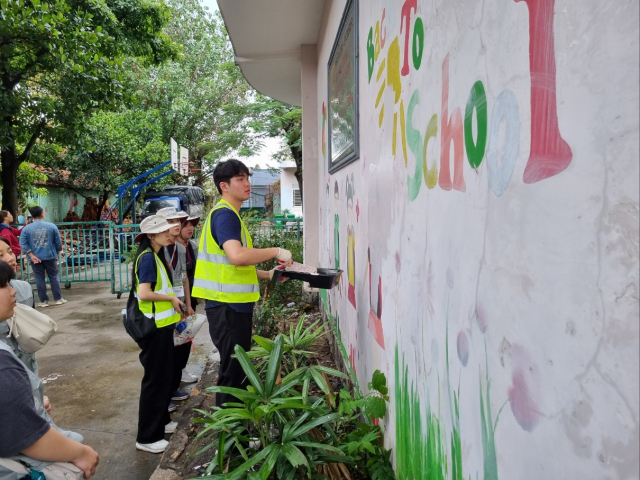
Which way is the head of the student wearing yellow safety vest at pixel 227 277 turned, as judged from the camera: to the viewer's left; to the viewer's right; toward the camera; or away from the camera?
to the viewer's right

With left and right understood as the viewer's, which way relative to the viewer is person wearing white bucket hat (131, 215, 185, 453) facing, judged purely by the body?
facing to the right of the viewer

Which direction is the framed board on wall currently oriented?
to the viewer's left

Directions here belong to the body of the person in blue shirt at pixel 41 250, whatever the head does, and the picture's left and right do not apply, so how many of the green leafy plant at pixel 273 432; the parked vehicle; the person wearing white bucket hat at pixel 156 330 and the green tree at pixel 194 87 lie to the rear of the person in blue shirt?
2

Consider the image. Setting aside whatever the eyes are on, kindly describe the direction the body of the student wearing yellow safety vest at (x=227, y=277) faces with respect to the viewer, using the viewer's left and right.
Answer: facing to the right of the viewer

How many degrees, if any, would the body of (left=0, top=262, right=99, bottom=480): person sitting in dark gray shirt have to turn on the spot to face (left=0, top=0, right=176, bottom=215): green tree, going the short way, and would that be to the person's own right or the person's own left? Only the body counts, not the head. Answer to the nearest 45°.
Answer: approximately 90° to the person's own left
